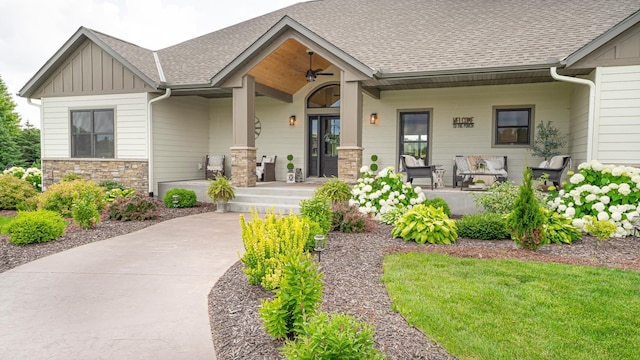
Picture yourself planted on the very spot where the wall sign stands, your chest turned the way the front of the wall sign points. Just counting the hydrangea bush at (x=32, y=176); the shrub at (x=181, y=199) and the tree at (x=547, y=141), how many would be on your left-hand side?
1

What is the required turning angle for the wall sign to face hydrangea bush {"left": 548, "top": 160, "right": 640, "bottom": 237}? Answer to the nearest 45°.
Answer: approximately 45° to its left

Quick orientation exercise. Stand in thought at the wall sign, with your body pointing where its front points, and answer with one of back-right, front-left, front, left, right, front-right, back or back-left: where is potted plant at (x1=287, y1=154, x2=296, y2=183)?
right

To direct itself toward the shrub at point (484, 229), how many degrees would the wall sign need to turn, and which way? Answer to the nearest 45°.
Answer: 0° — it already faces it

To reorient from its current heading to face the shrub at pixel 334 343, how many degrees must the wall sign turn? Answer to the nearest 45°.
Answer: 0° — it already faces it

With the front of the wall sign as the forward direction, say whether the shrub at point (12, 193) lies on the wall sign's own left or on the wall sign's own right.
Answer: on the wall sign's own right

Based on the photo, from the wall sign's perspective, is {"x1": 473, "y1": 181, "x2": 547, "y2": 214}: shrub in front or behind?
in front

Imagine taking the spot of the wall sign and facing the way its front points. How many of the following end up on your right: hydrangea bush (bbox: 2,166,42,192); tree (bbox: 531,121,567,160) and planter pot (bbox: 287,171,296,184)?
2

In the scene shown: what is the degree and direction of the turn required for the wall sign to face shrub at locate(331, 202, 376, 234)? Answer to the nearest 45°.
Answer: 0° — it already faces it

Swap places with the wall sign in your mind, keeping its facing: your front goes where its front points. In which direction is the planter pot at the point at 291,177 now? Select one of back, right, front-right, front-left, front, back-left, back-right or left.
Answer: right

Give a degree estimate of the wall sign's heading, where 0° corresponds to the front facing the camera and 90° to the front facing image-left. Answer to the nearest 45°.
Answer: approximately 0°

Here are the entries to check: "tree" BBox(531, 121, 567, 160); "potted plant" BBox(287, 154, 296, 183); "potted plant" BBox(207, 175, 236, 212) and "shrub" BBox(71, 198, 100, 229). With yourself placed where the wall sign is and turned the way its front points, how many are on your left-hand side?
1

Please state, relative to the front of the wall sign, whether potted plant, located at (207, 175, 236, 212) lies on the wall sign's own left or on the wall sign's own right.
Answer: on the wall sign's own right
